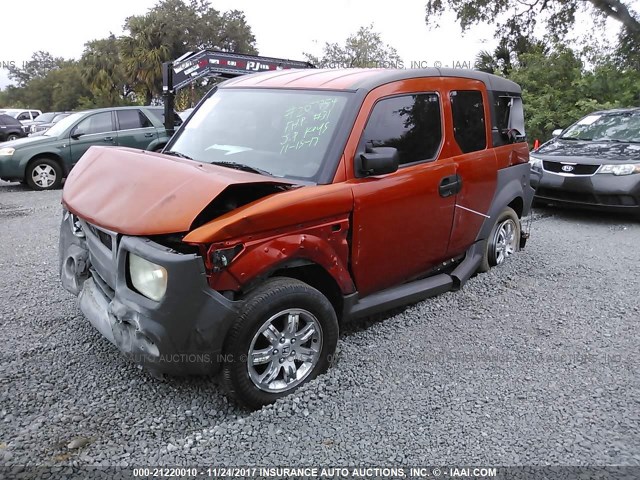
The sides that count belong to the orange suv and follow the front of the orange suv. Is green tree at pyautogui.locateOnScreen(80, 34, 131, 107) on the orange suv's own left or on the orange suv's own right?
on the orange suv's own right

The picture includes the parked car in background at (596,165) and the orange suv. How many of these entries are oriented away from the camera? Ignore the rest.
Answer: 0

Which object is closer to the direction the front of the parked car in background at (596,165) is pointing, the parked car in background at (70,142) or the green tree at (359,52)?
the parked car in background

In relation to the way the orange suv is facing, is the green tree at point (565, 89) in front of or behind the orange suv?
behind

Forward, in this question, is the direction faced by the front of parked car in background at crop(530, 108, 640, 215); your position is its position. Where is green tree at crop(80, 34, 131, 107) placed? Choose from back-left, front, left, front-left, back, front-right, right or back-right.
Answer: right

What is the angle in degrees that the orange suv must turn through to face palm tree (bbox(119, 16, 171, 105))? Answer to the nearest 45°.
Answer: approximately 135° to its right

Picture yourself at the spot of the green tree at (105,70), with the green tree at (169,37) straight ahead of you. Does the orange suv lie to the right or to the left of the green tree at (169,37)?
right

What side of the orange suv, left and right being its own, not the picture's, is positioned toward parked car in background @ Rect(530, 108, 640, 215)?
back

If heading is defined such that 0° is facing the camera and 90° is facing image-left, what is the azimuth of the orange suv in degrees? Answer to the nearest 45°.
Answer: approximately 45°

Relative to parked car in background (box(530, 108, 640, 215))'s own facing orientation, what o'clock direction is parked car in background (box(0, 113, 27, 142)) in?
parked car in background (box(0, 113, 27, 142)) is roughly at 2 o'clock from parked car in background (box(530, 108, 640, 215)).
